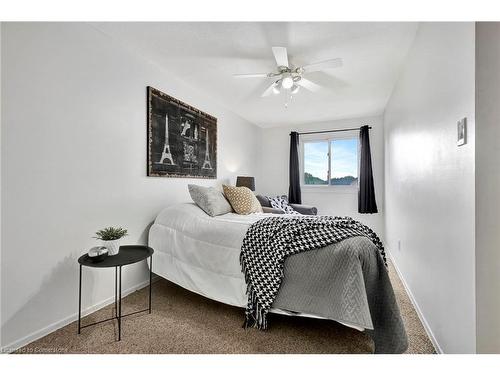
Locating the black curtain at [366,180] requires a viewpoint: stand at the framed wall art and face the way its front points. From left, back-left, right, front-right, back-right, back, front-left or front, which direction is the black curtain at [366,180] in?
front-left

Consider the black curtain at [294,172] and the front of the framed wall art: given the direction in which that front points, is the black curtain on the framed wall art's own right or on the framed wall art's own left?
on the framed wall art's own left

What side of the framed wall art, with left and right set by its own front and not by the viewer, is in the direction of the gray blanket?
front

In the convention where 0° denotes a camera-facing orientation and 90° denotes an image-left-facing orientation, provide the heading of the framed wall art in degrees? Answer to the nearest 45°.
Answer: approximately 315°

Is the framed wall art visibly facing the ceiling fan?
yes

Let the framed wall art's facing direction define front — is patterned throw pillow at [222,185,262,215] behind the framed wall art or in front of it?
in front

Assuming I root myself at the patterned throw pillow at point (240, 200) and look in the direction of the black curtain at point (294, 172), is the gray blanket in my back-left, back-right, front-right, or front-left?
back-right

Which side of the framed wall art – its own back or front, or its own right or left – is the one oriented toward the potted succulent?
right
